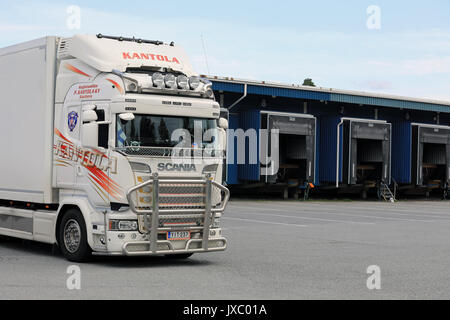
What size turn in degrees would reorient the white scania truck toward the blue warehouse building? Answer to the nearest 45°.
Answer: approximately 90° to its left

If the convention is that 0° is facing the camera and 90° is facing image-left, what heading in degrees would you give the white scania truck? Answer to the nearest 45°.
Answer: approximately 315°

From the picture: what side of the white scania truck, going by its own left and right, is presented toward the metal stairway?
left
